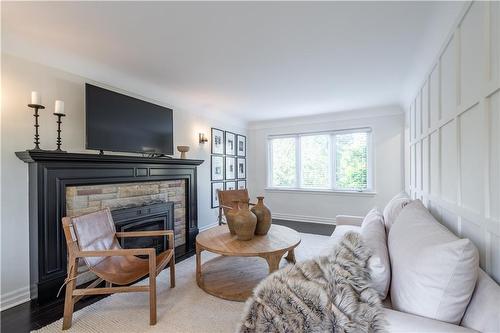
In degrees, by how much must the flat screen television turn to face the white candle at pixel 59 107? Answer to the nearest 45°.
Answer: approximately 90° to its right

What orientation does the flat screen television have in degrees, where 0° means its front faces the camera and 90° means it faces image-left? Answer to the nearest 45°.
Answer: approximately 315°

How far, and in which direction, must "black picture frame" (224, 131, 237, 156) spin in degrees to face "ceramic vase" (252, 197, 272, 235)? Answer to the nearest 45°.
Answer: approximately 45° to its right

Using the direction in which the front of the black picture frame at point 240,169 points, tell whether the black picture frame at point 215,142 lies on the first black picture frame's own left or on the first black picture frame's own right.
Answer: on the first black picture frame's own right

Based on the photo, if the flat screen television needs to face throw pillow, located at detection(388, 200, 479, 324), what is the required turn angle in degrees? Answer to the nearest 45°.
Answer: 0° — it already faces it

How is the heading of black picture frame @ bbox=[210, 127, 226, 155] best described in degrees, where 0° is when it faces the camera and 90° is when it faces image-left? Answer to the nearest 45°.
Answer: approximately 315°

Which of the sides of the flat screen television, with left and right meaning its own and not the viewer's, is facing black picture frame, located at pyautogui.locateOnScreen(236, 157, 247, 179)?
left

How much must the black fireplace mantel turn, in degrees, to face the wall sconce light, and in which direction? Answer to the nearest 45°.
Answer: approximately 90° to its left

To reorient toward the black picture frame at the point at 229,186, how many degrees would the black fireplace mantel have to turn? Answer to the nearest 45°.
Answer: approximately 90° to its left

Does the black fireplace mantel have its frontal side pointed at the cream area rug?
yes

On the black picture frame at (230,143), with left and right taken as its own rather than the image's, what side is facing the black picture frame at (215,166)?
right
